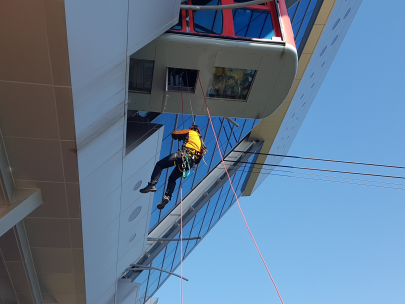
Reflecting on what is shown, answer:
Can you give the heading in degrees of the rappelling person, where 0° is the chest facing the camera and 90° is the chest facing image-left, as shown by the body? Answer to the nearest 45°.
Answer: approximately 135°
